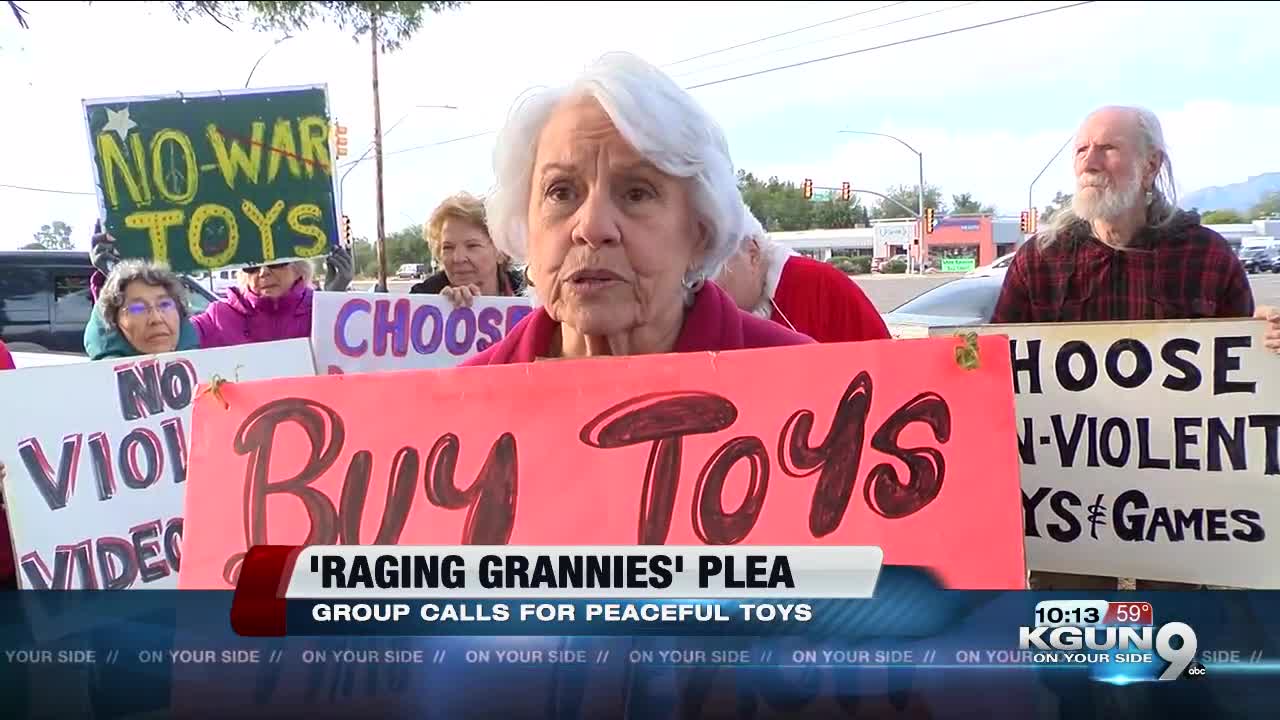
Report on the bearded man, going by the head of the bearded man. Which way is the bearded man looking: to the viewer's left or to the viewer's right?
to the viewer's left

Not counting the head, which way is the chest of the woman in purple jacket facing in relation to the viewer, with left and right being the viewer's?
facing the viewer

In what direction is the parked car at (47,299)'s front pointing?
to the viewer's right
